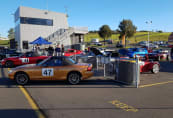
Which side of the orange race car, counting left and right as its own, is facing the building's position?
right

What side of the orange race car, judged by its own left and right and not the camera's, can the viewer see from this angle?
left

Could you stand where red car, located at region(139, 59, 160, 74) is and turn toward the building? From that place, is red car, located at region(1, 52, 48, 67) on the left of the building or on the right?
left

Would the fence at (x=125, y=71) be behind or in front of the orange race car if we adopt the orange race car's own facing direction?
behind

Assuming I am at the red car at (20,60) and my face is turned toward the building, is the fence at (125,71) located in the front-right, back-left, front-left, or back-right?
back-right

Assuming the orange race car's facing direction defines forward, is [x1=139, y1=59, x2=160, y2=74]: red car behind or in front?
behind

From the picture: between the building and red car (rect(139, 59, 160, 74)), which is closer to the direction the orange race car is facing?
the building
